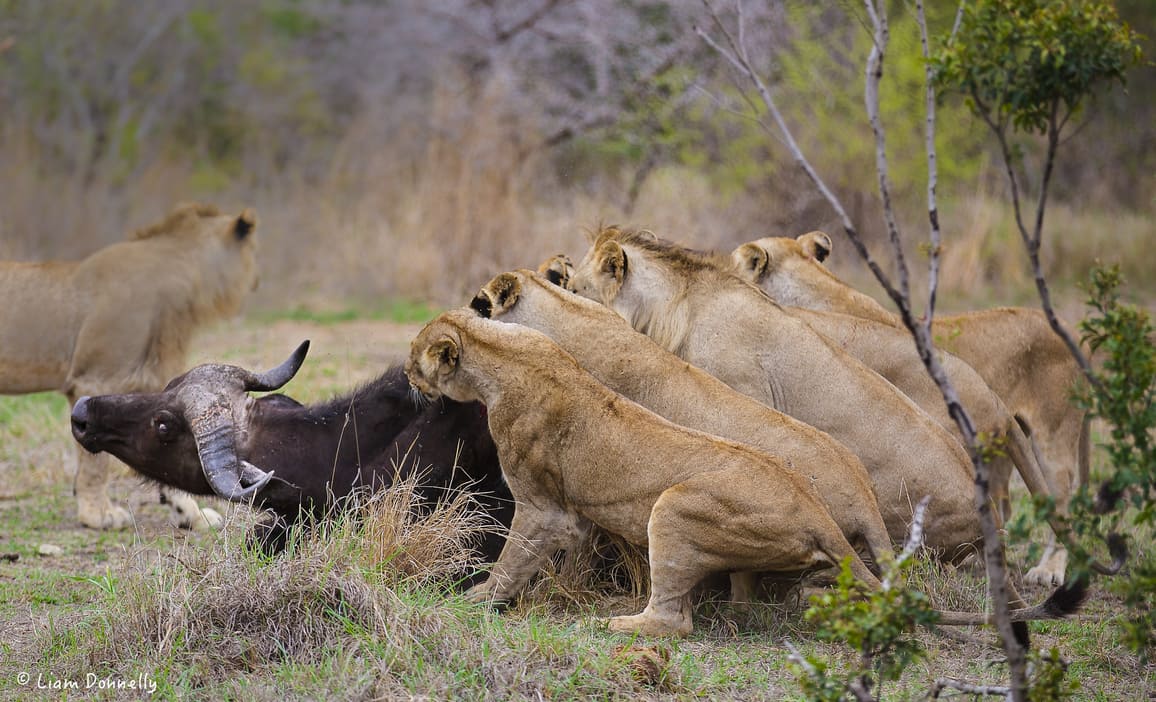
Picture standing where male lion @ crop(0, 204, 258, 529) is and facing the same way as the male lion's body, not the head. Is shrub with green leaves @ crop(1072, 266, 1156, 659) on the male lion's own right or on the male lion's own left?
on the male lion's own right

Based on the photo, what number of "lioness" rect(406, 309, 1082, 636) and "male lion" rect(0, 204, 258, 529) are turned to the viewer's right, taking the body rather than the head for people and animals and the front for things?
1

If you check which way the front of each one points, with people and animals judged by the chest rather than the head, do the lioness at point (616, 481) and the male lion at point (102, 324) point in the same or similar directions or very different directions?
very different directions

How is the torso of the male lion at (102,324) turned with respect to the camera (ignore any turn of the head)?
to the viewer's right

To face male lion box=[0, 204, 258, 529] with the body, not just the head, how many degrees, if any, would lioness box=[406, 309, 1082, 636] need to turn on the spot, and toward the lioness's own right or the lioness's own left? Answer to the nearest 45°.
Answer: approximately 45° to the lioness's own right

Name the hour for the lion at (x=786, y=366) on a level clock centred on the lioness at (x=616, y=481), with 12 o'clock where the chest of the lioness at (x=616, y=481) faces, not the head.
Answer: the lion at (x=786, y=366) is roughly at 4 o'clock from the lioness at (x=616, y=481).

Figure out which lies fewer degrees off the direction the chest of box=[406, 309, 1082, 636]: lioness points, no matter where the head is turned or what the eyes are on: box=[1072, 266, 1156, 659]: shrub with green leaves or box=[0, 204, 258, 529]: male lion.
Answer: the male lion

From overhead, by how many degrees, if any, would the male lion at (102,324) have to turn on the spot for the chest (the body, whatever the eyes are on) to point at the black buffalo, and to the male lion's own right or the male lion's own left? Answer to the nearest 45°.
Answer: approximately 90° to the male lion's own right

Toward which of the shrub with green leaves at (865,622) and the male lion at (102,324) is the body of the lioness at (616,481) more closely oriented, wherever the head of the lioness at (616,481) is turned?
the male lion

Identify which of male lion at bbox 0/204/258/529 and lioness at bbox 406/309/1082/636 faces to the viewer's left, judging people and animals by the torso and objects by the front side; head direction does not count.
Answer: lioness at bbox 406/309/1082/636

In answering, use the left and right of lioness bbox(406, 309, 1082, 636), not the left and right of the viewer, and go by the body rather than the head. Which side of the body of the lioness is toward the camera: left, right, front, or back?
left
